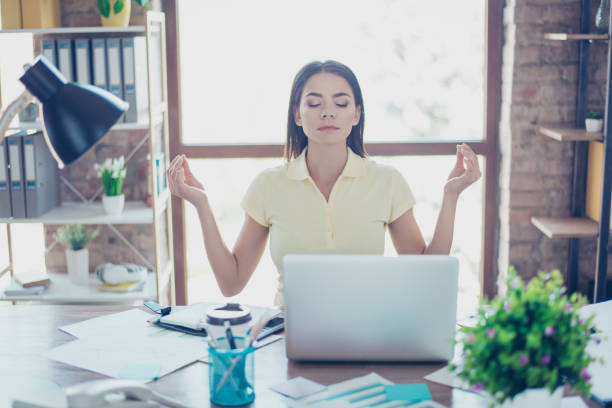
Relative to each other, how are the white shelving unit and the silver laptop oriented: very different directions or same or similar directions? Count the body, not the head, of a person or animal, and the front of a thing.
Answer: very different directions

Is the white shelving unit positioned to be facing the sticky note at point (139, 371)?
yes

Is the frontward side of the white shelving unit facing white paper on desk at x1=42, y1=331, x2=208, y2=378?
yes

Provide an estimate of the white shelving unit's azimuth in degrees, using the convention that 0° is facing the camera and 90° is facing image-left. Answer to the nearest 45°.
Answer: approximately 0°

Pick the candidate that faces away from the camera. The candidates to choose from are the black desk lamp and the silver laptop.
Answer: the silver laptop

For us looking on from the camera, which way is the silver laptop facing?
facing away from the viewer

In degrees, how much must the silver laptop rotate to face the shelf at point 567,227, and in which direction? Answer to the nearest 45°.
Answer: approximately 45° to its right

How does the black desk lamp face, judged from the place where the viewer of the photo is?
facing to the right of the viewer

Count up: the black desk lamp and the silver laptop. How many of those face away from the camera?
1

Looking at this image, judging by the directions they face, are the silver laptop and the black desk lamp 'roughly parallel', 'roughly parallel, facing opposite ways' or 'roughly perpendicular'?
roughly perpendicular

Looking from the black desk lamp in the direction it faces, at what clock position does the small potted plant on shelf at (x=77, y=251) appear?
The small potted plant on shelf is roughly at 9 o'clock from the black desk lamp.

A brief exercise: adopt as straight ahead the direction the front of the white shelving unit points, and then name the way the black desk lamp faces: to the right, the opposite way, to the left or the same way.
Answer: to the left
